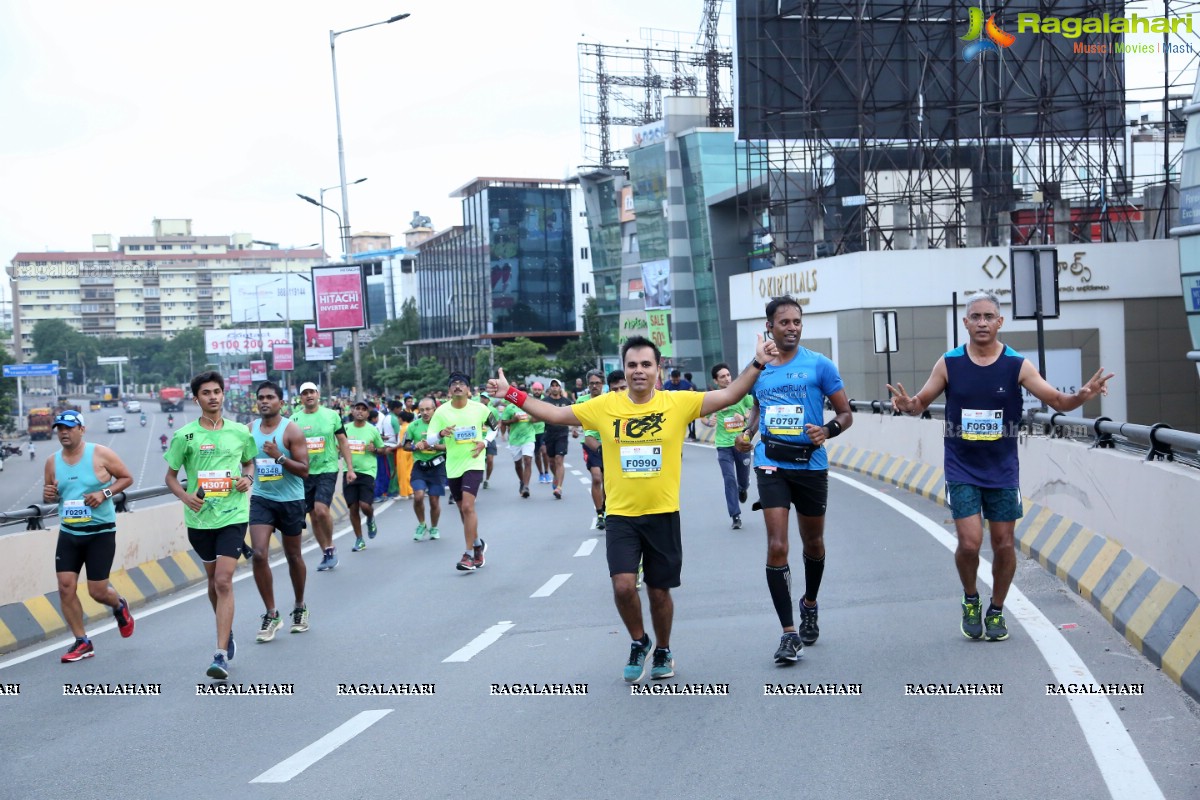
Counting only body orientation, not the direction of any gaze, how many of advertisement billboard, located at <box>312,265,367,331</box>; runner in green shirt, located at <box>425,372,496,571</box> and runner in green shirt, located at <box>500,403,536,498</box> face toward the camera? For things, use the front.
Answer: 3

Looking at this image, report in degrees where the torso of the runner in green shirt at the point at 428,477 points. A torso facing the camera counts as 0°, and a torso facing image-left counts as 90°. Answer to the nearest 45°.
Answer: approximately 0°

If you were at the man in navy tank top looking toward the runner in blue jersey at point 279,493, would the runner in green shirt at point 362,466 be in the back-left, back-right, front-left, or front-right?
front-right

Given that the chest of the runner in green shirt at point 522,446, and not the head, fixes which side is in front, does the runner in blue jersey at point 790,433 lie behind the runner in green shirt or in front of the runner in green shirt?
in front

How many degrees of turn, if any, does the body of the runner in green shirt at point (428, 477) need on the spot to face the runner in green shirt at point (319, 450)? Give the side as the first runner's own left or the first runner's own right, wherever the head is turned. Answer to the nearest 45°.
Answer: approximately 45° to the first runner's own right

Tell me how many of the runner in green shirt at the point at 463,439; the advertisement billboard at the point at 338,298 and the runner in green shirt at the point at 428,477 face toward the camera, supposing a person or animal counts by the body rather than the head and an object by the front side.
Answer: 3

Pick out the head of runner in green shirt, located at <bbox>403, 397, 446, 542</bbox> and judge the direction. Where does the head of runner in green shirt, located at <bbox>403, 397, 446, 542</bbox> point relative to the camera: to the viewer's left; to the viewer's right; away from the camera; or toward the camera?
toward the camera

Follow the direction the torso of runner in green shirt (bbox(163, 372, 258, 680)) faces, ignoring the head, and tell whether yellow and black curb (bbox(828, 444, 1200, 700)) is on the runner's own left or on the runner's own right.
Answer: on the runner's own left

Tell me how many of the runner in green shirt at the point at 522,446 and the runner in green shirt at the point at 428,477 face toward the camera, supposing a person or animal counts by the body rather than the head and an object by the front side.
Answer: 2

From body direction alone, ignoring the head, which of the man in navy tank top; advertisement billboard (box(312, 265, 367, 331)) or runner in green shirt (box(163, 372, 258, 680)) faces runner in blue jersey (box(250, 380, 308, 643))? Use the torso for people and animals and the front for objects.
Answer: the advertisement billboard

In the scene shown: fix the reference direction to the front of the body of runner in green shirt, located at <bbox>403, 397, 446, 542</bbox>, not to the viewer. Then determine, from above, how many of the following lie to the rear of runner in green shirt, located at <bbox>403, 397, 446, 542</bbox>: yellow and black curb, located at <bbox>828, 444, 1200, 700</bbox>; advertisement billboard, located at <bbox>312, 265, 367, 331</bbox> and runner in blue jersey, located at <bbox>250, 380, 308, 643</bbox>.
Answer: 1

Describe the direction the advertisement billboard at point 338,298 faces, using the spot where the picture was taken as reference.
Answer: facing the viewer

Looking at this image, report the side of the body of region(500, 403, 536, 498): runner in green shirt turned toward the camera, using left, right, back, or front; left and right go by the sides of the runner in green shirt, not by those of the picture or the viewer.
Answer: front

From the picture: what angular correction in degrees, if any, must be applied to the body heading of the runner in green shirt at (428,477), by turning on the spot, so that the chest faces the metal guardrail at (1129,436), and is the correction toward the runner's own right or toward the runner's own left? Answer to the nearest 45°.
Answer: approximately 45° to the runner's own left

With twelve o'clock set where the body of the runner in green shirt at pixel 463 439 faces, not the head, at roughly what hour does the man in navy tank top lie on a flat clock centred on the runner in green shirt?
The man in navy tank top is roughly at 11 o'clock from the runner in green shirt.

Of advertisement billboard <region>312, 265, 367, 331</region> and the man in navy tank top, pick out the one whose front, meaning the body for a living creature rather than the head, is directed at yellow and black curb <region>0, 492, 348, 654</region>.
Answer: the advertisement billboard

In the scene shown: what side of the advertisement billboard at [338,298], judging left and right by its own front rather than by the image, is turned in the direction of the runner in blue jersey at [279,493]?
front

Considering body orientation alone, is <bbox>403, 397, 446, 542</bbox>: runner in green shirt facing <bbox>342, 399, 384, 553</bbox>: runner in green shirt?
no

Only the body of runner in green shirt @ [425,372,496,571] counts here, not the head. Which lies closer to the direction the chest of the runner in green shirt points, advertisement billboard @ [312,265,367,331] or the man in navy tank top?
the man in navy tank top

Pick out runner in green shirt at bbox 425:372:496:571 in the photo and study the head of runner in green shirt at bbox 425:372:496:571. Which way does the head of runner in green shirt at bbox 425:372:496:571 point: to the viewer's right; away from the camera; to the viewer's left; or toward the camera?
toward the camera
